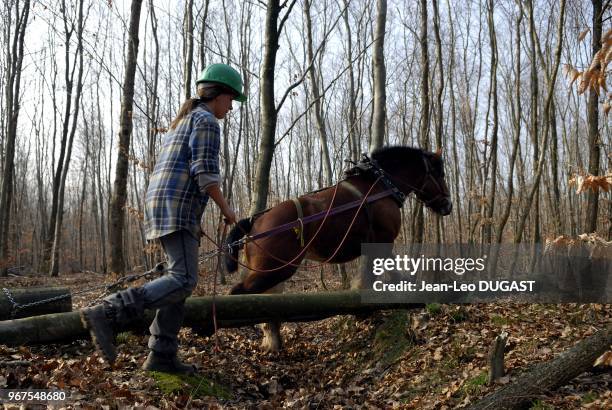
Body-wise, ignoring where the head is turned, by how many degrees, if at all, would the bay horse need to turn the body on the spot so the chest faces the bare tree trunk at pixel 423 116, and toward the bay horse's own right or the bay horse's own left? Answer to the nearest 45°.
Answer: approximately 45° to the bay horse's own left

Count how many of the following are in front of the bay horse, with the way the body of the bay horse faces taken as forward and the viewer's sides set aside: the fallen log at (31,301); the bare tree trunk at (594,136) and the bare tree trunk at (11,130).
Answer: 1

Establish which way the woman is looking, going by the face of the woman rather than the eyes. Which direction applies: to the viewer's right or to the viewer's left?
to the viewer's right

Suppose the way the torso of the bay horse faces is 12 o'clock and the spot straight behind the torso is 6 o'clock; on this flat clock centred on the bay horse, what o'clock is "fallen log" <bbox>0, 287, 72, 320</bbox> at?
The fallen log is roughly at 5 o'clock from the bay horse.

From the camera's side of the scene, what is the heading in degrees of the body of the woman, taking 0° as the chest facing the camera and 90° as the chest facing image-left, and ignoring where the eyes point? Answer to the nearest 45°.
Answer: approximately 270°

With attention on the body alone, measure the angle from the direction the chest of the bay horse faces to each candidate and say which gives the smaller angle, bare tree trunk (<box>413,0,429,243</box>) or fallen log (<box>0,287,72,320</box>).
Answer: the bare tree trunk

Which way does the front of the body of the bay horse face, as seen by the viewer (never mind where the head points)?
to the viewer's right

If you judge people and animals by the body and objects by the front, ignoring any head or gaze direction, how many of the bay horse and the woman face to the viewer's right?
2
